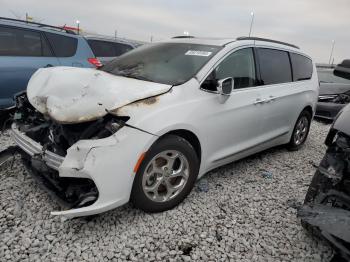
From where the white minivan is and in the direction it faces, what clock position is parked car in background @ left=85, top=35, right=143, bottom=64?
The parked car in background is roughly at 4 o'clock from the white minivan.

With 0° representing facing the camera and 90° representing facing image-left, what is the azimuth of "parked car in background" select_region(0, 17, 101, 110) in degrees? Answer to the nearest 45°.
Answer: approximately 90°

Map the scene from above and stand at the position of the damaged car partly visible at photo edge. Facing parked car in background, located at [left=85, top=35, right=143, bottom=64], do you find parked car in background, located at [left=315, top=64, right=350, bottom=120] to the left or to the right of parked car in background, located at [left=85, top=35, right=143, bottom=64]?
right

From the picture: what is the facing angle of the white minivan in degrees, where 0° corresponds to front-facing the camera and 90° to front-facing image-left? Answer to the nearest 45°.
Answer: approximately 45°

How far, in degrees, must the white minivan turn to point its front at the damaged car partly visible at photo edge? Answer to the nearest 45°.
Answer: approximately 90° to its left

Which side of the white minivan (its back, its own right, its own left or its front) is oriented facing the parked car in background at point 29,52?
right

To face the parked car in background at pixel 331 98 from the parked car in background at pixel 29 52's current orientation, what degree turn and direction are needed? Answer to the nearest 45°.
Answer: approximately 180°

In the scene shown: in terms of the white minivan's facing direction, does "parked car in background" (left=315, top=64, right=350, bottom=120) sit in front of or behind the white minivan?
behind
